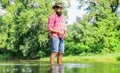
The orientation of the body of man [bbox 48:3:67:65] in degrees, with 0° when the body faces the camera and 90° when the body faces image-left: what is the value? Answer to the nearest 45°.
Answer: approximately 315°
